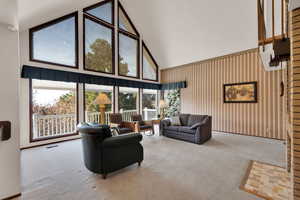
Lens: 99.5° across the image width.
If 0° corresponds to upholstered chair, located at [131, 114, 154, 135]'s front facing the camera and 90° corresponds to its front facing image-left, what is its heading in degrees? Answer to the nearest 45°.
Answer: approximately 315°

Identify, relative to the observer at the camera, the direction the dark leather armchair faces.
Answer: facing away from the viewer and to the right of the viewer

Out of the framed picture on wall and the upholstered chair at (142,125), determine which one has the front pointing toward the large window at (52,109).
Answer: the framed picture on wall

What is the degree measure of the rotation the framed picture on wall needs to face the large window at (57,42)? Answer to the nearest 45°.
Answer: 0° — it already faces it

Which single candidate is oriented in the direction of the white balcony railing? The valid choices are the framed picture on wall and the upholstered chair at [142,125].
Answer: the framed picture on wall

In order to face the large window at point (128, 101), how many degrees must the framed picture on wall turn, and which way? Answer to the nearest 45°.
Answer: approximately 45° to its right

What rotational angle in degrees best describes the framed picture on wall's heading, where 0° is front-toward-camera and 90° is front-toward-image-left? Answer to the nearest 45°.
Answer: approximately 45°

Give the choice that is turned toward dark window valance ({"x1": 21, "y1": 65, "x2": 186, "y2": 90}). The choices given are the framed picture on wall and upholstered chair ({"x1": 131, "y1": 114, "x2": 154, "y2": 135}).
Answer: the framed picture on wall

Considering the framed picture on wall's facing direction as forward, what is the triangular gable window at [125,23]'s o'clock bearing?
The triangular gable window is roughly at 1 o'clock from the framed picture on wall.

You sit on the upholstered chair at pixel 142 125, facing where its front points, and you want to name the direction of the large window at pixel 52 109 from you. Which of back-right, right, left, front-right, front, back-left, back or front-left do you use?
back-right
